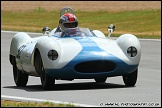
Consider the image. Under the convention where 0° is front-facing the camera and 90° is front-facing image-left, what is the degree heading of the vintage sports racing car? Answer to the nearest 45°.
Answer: approximately 0°
